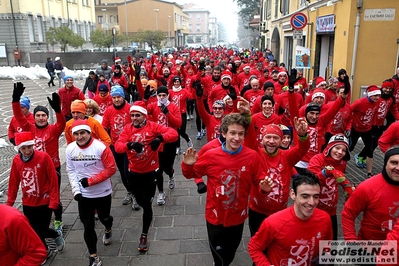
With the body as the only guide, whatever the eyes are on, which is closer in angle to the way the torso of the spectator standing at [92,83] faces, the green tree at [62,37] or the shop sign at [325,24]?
the shop sign

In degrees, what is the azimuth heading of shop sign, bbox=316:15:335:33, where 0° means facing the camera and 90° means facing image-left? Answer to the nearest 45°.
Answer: approximately 45°

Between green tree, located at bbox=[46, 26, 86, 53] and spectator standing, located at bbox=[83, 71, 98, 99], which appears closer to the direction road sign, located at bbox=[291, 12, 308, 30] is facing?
the spectator standing

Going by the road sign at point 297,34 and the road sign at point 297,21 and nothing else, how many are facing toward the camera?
2

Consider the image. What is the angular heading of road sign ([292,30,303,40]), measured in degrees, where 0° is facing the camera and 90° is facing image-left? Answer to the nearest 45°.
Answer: approximately 0°
